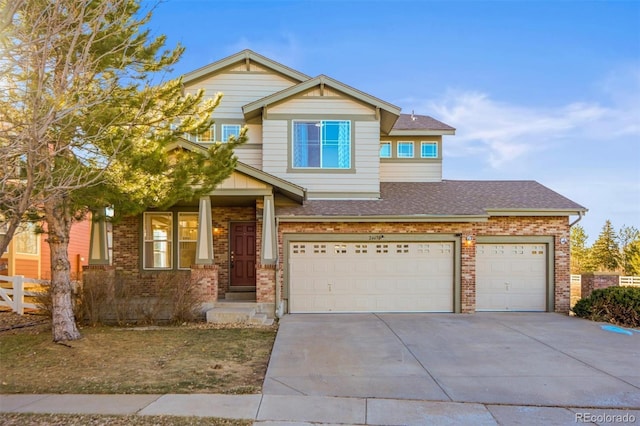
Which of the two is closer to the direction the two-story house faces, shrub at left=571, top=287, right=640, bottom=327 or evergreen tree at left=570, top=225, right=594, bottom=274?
the shrub

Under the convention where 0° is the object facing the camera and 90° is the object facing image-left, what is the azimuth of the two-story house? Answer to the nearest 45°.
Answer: approximately 0°

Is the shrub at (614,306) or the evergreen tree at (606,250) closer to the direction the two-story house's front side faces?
the shrub

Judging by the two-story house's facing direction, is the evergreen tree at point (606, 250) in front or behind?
behind
